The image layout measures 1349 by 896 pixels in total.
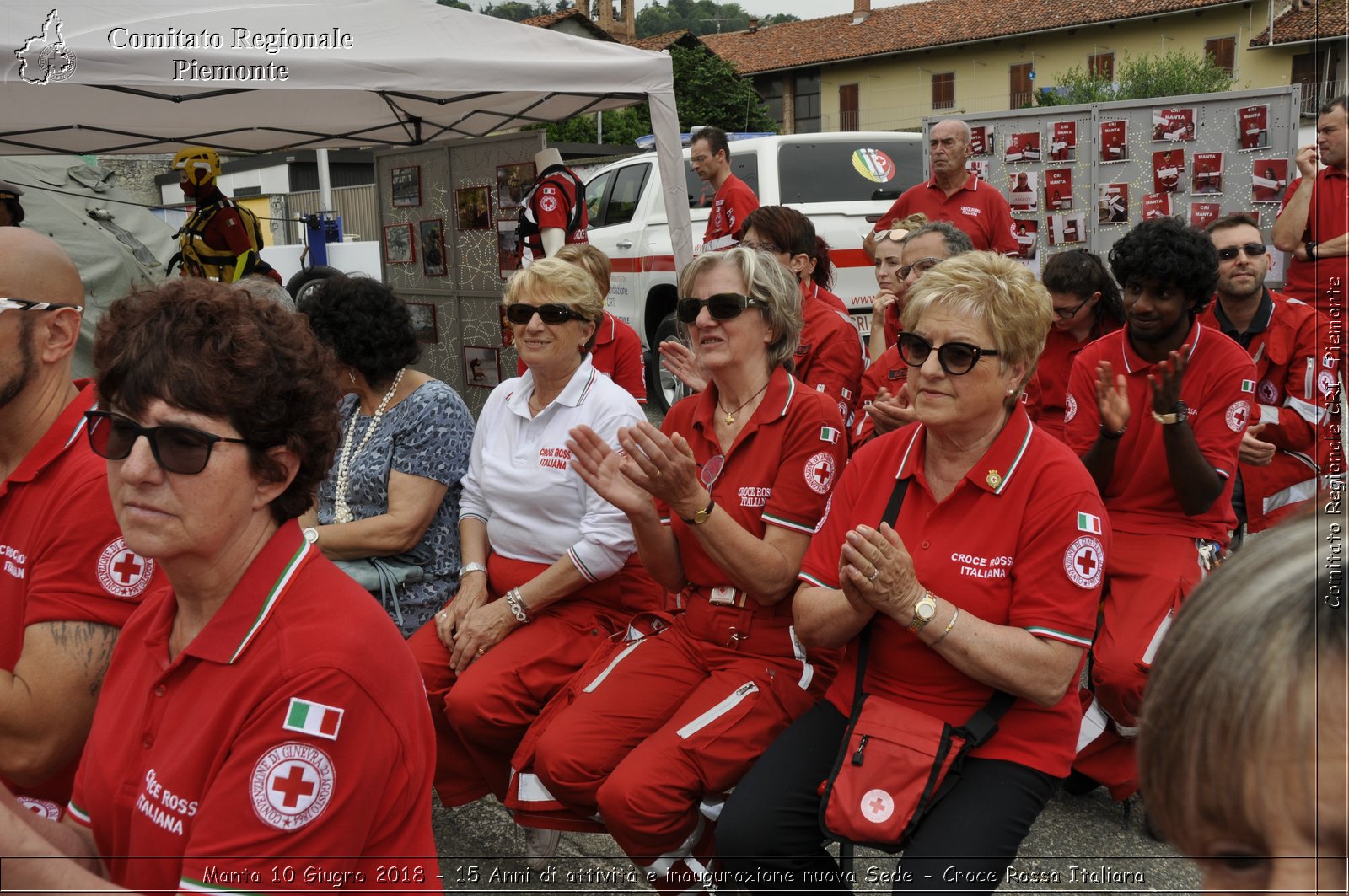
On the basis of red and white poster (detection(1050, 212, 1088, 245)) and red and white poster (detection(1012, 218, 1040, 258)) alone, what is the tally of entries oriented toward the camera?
2

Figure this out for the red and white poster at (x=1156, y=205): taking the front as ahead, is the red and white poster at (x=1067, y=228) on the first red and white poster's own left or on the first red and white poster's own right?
on the first red and white poster's own right

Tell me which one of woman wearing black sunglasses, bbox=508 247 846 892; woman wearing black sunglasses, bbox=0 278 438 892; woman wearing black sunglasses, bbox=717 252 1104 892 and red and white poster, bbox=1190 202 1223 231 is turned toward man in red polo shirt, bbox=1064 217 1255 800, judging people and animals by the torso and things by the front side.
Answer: the red and white poster

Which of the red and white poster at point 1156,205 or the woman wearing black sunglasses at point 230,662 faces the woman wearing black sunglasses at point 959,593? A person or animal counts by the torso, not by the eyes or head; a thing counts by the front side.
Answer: the red and white poster

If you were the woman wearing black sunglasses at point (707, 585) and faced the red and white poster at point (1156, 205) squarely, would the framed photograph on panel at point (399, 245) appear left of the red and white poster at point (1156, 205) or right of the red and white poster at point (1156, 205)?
left

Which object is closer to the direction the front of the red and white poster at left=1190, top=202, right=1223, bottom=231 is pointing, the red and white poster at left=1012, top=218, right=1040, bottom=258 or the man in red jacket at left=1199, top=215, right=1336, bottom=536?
the man in red jacket

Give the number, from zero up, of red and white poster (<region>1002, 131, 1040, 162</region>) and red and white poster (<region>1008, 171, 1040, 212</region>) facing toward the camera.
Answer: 2

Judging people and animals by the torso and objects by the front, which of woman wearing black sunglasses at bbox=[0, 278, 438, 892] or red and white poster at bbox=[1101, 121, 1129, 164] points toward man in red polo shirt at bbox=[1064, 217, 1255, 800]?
the red and white poster

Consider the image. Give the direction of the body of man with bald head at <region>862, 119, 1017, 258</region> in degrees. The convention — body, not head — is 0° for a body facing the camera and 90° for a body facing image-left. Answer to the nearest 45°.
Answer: approximately 45°
